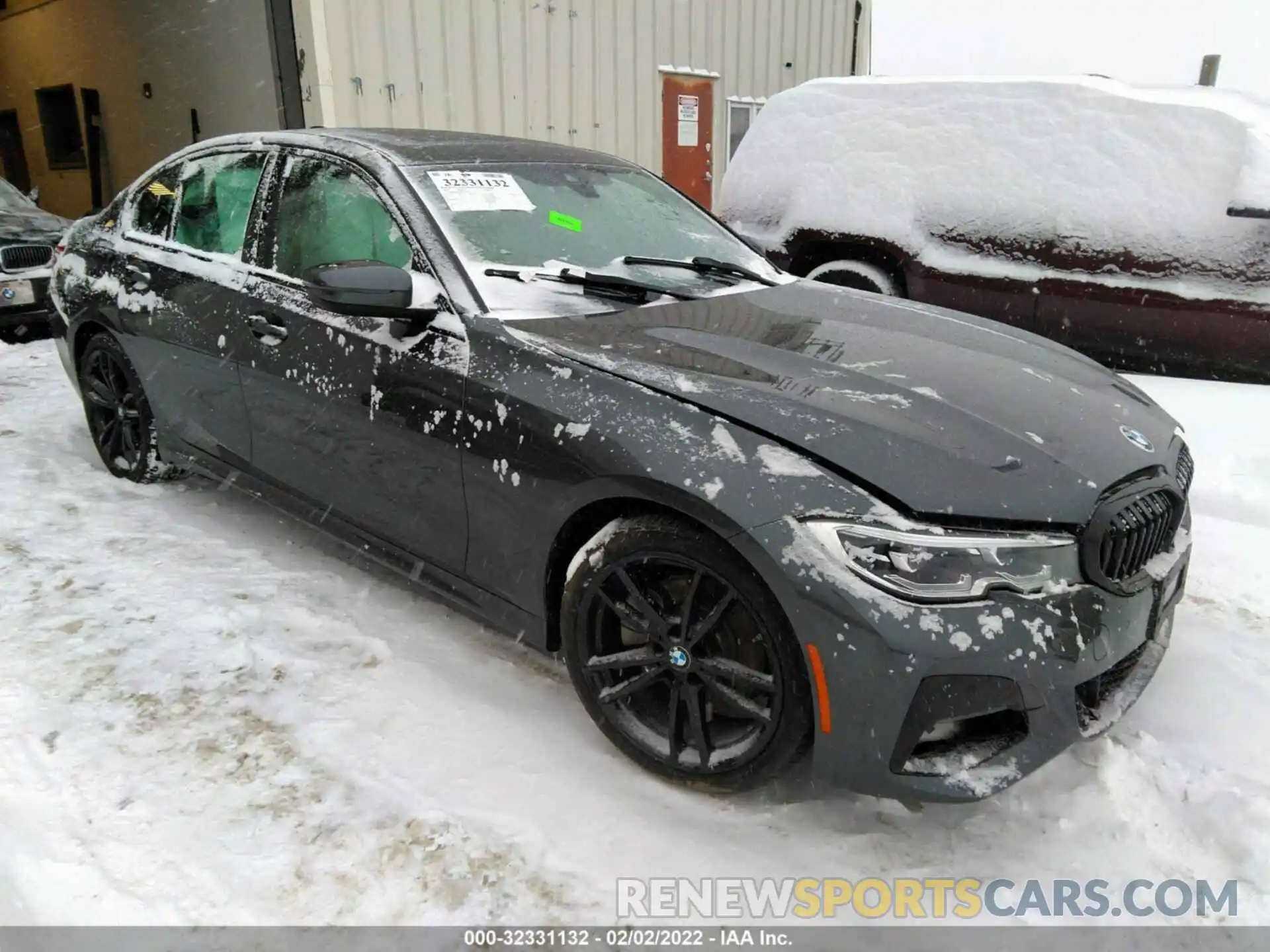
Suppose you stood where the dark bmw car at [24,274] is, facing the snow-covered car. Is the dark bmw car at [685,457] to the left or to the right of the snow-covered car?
right

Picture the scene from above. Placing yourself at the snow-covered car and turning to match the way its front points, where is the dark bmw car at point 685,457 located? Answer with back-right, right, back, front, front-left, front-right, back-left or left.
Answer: right

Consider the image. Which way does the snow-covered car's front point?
to the viewer's right

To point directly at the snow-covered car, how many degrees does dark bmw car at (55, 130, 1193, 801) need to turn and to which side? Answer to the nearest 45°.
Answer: approximately 90° to its left

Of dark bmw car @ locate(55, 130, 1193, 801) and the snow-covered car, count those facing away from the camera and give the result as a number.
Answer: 0

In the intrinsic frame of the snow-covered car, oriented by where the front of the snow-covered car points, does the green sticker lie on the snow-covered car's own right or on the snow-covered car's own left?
on the snow-covered car's own right

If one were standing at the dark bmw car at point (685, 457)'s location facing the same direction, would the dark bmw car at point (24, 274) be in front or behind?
behind
